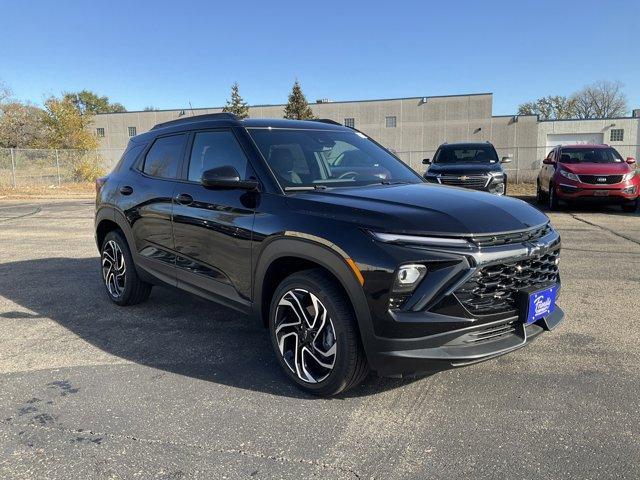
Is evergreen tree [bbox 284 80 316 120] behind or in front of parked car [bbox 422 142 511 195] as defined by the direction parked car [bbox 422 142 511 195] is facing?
behind

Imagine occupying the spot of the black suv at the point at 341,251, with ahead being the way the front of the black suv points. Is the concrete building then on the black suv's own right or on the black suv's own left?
on the black suv's own left

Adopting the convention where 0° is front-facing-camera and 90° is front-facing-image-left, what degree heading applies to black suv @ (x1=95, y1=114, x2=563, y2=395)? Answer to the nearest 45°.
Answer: approximately 315°

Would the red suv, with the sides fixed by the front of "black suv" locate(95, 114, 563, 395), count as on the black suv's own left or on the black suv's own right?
on the black suv's own left

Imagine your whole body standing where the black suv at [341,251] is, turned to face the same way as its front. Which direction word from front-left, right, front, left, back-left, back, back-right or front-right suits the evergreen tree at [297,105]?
back-left

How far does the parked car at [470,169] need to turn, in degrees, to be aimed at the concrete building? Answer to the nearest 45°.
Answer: approximately 180°

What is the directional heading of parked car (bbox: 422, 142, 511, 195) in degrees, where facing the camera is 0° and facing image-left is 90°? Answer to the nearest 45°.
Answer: approximately 0°

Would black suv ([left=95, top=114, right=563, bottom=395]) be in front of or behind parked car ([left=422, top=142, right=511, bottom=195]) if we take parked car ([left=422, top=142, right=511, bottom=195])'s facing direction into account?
in front
